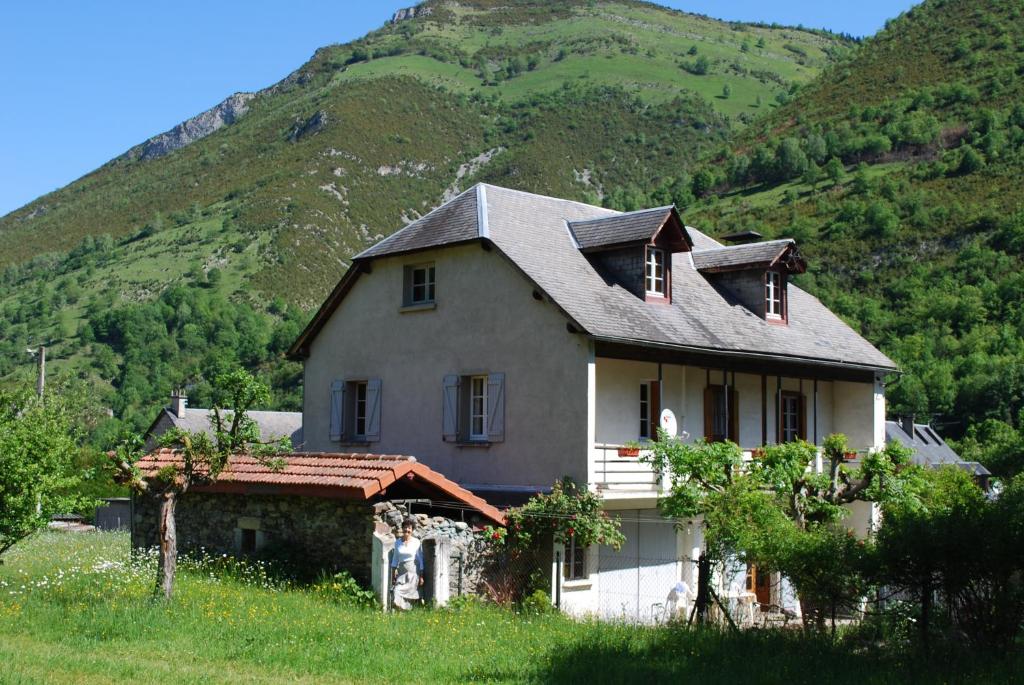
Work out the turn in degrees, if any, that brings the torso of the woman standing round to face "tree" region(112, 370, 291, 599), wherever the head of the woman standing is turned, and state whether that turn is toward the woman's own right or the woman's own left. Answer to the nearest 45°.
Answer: approximately 90° to the woman's own right

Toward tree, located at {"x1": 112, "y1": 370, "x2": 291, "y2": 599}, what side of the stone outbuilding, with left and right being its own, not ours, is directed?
right

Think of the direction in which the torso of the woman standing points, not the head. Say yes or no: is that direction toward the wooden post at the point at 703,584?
no

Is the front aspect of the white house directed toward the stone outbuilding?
no

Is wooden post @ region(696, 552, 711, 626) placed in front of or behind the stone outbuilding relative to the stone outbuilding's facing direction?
in front

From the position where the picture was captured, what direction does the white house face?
facing the viewer and to the right of the viewer

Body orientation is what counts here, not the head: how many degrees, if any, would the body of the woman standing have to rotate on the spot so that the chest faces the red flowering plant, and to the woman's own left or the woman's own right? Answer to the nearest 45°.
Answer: approximately 135° to the woman's own left

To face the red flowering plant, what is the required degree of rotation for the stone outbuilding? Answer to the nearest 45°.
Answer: approximately 45° to its left

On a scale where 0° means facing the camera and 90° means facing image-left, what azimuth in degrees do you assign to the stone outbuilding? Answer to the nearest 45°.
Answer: approximately 315°

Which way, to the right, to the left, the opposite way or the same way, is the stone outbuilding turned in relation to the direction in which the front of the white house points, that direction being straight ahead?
the same way

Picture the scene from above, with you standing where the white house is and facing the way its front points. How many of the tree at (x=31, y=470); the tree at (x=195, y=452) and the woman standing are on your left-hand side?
0

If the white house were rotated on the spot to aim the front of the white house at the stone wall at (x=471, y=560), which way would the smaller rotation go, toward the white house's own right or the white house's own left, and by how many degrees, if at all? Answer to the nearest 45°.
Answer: approximately 45° to the white house's own right

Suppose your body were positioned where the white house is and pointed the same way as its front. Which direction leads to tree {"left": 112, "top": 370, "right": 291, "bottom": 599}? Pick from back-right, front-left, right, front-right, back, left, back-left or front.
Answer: right

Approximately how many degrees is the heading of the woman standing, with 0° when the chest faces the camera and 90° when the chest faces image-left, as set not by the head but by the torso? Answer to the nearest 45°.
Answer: approximately 0°

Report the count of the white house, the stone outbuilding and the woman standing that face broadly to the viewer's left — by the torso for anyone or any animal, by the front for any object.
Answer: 0
